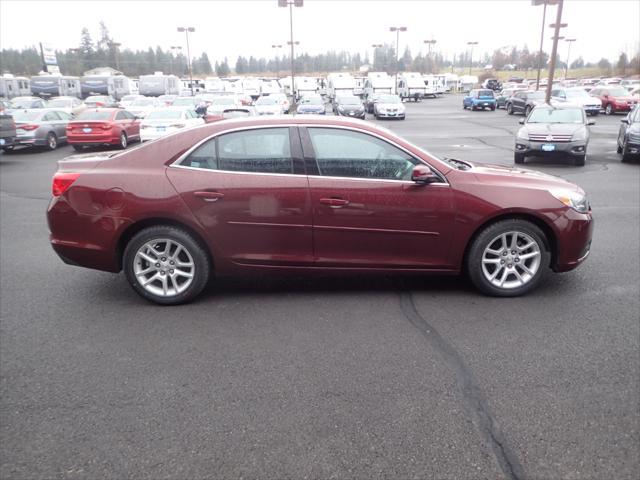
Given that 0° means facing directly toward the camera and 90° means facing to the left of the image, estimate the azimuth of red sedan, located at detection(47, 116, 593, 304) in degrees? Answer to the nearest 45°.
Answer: approximately 270°

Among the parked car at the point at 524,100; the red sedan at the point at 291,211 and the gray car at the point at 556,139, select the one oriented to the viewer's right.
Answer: the red sedan

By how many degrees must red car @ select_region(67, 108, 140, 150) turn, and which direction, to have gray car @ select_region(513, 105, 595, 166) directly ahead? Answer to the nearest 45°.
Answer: approximately 90° to its right

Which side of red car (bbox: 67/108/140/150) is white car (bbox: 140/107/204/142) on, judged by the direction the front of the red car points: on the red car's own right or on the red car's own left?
on the red car's own right

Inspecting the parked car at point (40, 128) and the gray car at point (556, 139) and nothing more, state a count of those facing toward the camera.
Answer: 1

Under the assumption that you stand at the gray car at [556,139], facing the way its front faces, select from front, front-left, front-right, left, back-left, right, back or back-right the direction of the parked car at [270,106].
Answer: back-right

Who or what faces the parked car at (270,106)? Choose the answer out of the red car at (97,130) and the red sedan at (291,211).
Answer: the red car

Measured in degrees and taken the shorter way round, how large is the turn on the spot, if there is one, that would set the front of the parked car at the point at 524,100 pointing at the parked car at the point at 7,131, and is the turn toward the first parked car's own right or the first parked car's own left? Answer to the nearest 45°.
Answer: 0° — it already faces it

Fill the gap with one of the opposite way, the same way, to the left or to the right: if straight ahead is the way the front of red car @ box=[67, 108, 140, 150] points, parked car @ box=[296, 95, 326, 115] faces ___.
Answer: the opposite way

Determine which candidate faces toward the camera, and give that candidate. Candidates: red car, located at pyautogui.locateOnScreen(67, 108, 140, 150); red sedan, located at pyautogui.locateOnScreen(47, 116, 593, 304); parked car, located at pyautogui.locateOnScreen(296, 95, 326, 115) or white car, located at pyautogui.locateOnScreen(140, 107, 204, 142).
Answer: the parked car

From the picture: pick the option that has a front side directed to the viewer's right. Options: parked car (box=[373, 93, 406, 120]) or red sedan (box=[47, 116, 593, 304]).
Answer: the red sedan

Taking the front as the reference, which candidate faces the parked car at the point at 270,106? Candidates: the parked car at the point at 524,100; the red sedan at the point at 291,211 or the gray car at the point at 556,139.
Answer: the parked car at the point at 524,100

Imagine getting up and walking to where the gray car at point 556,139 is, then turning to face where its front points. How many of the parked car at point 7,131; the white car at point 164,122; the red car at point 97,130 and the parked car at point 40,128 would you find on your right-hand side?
4
